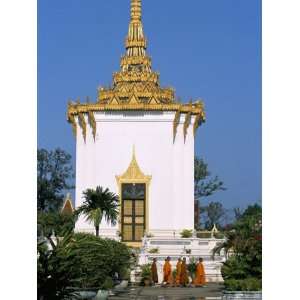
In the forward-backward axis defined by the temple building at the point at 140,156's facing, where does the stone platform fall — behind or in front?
in front

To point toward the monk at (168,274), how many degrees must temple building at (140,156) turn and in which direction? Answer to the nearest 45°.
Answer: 0° — it already faces them

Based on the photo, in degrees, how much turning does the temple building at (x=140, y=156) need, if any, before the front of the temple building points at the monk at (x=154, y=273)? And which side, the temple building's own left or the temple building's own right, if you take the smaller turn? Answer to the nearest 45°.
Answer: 0° — it already faces them

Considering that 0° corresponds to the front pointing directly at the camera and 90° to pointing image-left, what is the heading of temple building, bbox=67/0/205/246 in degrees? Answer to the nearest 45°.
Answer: approximately 0°

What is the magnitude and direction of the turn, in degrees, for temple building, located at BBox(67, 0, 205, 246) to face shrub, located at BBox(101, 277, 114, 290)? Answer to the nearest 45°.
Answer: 0° — it already faces it

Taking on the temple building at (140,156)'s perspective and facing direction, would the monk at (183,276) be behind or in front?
in front

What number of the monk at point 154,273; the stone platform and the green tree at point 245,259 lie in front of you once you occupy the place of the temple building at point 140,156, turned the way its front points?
3
